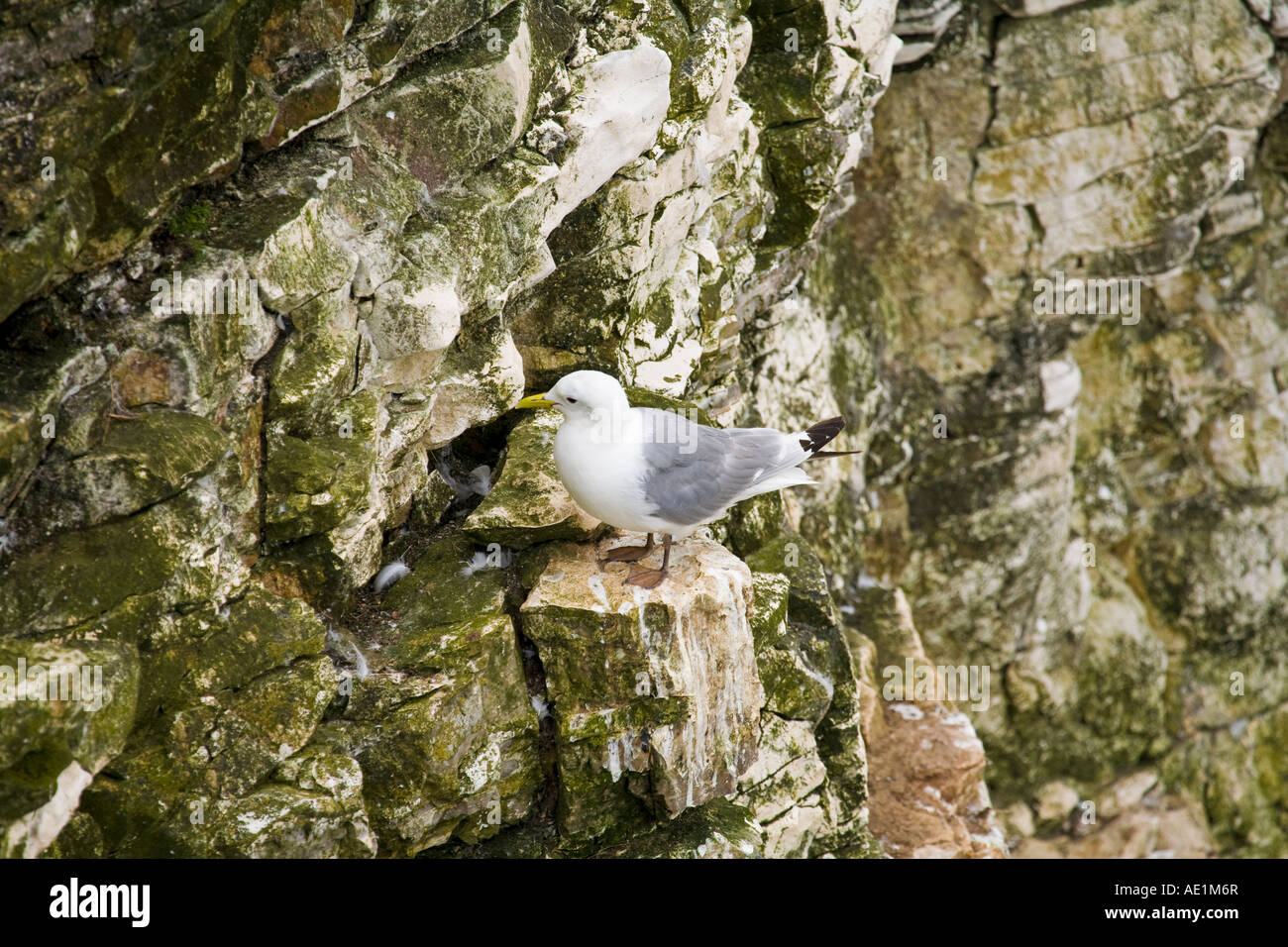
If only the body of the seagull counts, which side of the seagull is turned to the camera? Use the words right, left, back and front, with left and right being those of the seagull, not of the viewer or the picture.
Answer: left

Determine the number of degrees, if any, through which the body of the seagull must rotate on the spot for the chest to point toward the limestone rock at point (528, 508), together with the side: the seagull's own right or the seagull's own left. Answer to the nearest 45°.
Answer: approximately 45° to the seagull's own right
